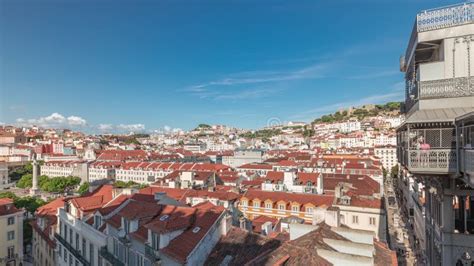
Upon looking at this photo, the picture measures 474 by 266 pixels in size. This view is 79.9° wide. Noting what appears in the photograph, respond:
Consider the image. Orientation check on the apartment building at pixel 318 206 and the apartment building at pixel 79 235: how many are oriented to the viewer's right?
0

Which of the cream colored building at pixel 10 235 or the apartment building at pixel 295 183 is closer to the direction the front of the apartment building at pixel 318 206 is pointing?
the cream colored building

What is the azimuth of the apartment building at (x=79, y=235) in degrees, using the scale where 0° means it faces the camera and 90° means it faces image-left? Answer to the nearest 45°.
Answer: approximately 45°

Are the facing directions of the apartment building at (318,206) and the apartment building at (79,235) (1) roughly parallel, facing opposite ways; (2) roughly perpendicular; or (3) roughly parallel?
roughly parallel

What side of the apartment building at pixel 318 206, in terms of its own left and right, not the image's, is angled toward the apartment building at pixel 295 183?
back

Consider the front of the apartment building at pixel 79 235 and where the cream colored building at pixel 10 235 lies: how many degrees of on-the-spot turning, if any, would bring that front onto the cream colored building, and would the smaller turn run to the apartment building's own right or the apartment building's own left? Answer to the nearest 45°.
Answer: approximately 90° to the apartment building's own right

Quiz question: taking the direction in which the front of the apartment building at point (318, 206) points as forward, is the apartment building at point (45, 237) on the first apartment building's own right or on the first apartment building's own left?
on the first apartment building's own right

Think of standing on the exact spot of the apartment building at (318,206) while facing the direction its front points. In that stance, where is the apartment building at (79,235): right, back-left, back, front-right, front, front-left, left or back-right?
front-right

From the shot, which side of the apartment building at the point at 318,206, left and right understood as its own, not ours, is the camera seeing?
front
